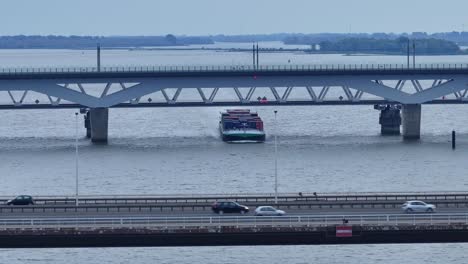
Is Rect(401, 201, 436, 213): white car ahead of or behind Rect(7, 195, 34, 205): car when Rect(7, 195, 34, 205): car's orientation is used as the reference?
behind

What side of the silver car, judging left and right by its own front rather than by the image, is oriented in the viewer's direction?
right

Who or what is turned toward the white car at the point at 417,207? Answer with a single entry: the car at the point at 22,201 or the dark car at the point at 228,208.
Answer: the dark car

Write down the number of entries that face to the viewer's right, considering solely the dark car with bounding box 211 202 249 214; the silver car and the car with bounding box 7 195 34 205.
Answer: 2

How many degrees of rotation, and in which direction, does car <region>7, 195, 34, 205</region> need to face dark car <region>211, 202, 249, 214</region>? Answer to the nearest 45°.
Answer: approximately 135° to its left

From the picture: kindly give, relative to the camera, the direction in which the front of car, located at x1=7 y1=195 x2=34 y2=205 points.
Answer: facing to the left of the viewer

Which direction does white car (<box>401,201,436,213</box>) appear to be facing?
to the viewer's right

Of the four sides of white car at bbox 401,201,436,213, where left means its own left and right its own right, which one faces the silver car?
back

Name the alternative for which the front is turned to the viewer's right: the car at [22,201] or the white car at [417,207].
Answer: the white car

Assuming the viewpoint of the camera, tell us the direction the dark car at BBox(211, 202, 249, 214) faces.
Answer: facing to the right of the viewer
